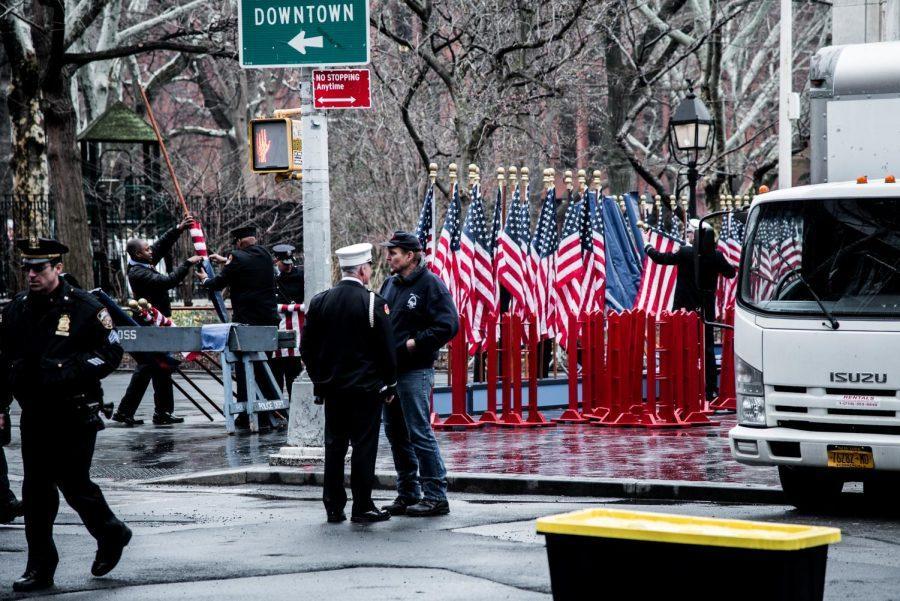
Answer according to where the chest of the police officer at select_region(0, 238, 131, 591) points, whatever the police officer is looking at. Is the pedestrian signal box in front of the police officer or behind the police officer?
behind

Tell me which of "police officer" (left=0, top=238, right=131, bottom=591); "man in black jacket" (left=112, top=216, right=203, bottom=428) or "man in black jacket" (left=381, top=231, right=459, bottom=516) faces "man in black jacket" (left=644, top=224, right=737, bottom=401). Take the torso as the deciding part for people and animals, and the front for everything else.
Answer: "man in black jacket" (left=112, top=216, right=203, bottom=428)

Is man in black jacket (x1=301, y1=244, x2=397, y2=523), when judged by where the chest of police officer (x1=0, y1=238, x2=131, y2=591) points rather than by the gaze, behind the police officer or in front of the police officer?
behind

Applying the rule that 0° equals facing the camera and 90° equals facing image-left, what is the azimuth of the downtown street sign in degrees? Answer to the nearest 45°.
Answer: approximately 0°

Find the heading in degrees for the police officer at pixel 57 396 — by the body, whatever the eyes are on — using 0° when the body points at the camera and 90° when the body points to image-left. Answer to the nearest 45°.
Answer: approximately 45°

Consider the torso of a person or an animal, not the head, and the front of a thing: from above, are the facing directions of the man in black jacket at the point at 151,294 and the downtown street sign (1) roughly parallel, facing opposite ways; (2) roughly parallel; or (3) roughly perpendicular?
roughly perpendicular

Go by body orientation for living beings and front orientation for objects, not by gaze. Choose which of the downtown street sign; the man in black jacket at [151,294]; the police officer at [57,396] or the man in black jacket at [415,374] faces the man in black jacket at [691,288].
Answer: the man in black jacket at [151,294]

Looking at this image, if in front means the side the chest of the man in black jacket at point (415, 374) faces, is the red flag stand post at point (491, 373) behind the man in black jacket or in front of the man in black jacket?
behind

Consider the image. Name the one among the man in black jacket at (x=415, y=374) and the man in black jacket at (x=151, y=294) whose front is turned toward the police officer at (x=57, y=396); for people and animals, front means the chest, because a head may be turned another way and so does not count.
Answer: the man in black jacket at (x=415, y=374)

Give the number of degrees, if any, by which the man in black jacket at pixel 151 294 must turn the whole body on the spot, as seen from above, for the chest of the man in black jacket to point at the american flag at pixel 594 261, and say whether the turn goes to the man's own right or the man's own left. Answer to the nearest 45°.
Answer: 0° — they already face it

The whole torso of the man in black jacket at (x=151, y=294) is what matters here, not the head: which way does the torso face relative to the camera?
to the viewer's right

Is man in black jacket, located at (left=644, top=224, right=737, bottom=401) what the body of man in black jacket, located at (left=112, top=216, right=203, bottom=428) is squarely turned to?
yes

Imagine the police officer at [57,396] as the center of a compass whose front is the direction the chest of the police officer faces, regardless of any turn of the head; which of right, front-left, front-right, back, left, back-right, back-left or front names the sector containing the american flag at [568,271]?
back
